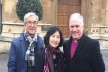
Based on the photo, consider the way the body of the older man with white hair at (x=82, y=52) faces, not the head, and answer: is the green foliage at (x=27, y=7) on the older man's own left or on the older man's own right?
on the older man's own right

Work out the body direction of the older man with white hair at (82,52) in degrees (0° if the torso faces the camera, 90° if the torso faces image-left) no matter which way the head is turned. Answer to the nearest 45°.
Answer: approximately 45°
